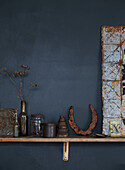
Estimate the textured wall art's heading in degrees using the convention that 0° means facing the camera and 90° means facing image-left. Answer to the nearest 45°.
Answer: approximately 0°

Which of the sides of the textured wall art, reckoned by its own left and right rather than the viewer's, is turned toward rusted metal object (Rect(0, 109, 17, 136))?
right
